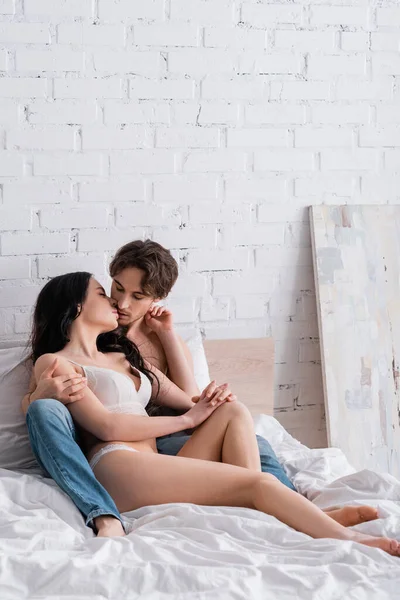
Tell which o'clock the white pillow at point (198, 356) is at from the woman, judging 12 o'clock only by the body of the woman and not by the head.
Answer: The white pillow is roughly at 8 o'clock from the woman.

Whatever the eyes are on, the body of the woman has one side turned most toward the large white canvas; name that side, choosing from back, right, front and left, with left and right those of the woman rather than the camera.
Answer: left

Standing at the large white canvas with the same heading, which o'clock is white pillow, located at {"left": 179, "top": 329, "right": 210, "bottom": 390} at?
The white pillow is roughly at 2 o'clock from the large white canvas.

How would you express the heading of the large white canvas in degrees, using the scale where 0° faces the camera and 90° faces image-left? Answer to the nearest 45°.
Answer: approximately 0°
